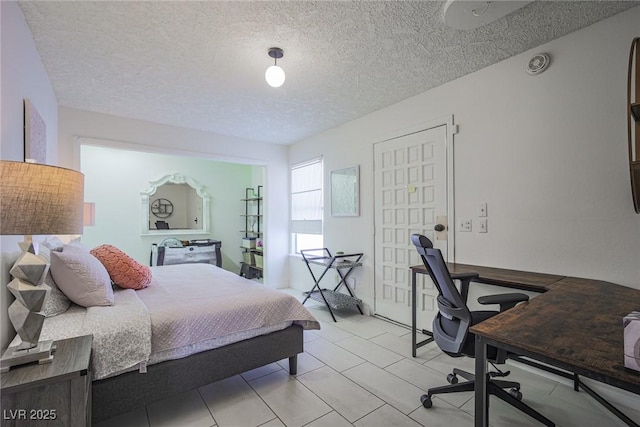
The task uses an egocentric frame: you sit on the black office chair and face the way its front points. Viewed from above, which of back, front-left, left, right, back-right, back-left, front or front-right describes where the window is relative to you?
left

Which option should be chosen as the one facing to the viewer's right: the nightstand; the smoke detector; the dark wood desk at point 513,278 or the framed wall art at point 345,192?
the nightstand

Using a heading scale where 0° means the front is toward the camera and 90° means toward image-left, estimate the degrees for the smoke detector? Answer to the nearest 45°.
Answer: approximately 45°

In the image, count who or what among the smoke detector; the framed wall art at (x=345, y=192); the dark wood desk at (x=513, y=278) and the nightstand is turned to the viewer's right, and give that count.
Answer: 1

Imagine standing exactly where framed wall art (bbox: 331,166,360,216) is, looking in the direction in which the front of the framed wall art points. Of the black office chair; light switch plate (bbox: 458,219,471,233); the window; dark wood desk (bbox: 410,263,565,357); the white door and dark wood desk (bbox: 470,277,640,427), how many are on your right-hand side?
1

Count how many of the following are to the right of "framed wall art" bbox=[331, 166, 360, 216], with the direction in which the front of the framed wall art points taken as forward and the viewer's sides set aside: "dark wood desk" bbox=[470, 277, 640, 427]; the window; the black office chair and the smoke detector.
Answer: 1

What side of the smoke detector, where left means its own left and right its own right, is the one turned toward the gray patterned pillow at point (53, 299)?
front

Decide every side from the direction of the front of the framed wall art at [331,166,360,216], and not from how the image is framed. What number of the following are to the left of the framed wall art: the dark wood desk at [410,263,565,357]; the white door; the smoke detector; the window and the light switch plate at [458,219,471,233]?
4

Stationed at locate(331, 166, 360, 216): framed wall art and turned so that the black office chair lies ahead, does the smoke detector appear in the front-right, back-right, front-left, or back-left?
front-left

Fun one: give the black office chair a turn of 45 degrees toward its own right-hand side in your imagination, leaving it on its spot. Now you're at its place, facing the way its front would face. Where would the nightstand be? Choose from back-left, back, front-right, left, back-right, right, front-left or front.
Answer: back-right

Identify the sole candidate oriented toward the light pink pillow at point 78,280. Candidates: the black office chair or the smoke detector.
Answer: the smoke detector

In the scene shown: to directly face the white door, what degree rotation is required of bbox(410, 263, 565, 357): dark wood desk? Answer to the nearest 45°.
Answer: approximately 90° to its right

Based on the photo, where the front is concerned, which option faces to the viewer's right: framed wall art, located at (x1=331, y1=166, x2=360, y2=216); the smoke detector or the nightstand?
the nightstand

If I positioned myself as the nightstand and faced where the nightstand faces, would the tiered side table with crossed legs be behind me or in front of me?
in front

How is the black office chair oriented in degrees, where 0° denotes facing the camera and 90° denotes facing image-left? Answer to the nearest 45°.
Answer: approximately 225°

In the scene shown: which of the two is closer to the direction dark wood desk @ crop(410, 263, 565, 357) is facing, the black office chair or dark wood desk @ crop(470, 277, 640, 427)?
the black office chair

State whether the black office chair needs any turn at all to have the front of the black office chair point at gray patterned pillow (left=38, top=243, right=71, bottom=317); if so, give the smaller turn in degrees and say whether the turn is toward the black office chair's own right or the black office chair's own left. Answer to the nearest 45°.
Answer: approximately 180°

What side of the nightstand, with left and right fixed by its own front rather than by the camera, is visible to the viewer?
right

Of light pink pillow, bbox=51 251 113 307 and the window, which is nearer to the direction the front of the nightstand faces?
the window

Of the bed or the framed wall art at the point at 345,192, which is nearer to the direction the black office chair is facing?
the framed wall art

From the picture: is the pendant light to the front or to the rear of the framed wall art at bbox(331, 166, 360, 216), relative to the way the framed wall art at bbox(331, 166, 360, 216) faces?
to the front
